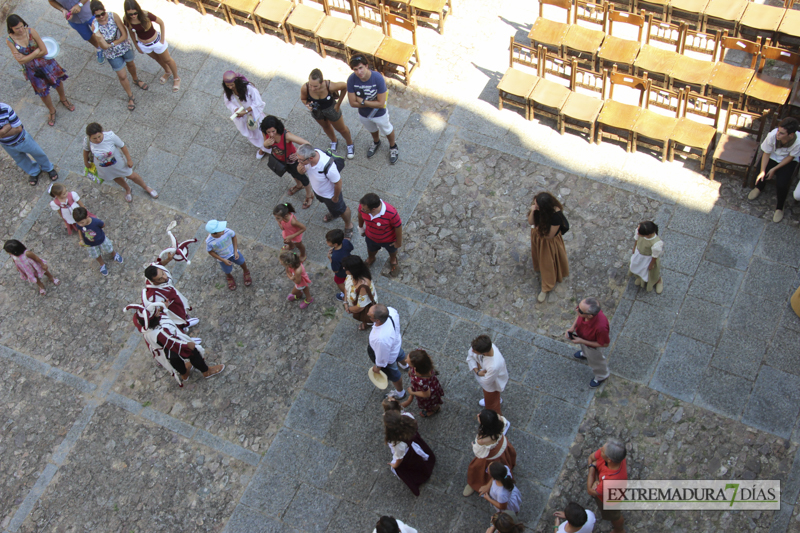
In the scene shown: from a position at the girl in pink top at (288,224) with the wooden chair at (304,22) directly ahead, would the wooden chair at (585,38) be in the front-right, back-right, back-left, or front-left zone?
front-right

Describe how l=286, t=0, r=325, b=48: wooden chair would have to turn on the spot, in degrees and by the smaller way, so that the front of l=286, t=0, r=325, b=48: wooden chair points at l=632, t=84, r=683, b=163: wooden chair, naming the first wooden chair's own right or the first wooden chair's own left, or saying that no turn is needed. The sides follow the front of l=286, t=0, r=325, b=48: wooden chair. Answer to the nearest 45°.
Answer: approximately 90° to the first wooden chair's own left

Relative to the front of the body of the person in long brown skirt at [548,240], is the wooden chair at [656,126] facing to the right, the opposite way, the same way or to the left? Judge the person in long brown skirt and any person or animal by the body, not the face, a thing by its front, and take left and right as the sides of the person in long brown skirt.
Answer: the same way

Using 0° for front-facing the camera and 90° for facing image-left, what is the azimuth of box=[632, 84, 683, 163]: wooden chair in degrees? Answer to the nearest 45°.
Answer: approximately 45°

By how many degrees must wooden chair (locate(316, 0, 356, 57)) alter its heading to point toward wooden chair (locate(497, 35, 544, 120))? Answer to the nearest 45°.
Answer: approximately 90° to its left

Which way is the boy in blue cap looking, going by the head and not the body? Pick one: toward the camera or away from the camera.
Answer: toward the camera

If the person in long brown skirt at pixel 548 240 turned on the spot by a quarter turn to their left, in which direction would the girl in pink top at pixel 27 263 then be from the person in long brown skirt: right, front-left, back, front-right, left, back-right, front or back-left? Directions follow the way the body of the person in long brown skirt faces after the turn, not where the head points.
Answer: back-right

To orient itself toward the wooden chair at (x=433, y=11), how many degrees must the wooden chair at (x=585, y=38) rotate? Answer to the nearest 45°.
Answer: approximately 45° to its right

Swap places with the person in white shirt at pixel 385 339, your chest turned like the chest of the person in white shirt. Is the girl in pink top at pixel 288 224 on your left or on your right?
on your right

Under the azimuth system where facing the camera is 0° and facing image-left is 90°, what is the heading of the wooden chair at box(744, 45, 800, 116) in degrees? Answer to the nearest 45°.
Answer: approximately 45°

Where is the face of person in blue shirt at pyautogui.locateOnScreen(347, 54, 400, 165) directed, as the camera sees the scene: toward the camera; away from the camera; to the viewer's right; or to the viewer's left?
toward the camera

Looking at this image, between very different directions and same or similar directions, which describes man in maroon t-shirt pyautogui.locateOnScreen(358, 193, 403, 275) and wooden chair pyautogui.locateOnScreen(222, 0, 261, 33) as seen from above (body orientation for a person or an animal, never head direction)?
same or similar directions

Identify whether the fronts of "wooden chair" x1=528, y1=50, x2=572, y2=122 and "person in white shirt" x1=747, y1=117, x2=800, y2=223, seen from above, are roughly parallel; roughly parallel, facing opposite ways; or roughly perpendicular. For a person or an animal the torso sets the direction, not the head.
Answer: roughly parallel

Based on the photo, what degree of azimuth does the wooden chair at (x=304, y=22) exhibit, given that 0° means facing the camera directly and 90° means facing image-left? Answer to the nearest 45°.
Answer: approximately 45°

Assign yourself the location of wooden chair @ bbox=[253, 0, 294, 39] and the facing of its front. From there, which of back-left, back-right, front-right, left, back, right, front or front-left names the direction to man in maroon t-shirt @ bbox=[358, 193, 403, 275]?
front-left

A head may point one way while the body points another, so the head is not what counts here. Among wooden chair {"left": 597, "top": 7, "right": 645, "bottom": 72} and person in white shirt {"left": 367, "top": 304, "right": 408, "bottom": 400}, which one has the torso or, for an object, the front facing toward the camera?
the wooden chair

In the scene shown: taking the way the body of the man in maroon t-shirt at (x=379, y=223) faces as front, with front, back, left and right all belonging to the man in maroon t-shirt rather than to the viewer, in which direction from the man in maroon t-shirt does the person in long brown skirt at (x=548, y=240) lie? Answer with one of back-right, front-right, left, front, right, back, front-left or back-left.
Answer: back-left
